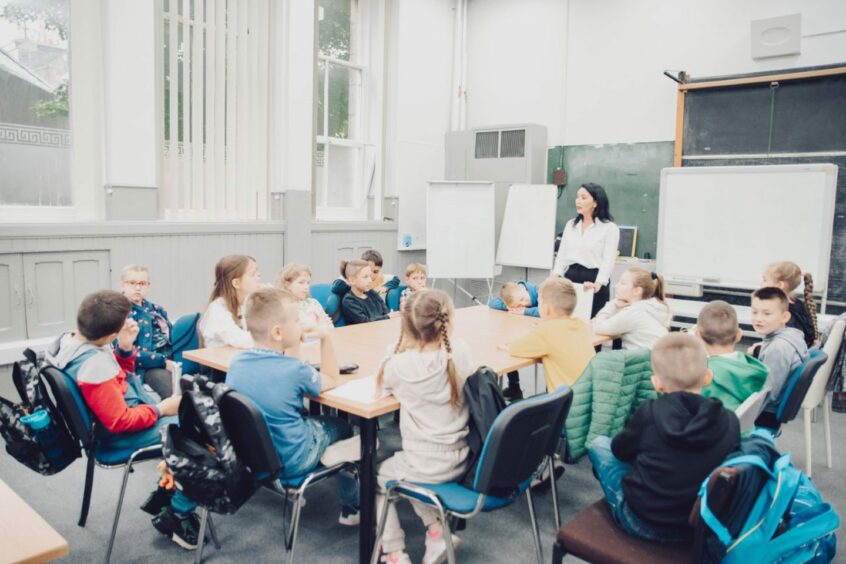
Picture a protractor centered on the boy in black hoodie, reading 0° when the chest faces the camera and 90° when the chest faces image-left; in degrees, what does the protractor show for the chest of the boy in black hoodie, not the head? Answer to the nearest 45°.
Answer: approximately 135°

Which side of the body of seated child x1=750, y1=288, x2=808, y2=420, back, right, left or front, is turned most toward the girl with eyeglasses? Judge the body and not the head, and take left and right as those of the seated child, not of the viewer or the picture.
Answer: front

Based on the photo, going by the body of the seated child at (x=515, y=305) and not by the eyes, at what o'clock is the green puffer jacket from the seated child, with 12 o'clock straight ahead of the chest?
The green puffer jacket is roughly at 10 o'clock from the seated child.

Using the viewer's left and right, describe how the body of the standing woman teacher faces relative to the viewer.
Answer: facing the viewer and to the left of the viewer

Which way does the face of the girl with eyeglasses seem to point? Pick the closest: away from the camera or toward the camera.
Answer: toward the camera

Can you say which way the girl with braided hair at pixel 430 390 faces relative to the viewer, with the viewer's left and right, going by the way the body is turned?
facing away from the viewer

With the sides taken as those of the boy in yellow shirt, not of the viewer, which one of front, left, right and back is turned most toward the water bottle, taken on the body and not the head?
left

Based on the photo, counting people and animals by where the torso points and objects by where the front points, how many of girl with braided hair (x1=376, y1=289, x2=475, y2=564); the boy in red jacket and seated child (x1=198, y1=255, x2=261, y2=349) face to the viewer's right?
2

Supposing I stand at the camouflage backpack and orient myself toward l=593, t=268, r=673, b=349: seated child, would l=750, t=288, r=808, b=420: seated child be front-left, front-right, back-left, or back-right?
front-right

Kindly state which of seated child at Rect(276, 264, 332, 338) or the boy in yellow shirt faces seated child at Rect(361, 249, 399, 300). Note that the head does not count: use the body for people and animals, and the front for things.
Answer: the boy in yellow shirt

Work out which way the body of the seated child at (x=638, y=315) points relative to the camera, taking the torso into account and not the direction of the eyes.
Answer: to the viewer's left

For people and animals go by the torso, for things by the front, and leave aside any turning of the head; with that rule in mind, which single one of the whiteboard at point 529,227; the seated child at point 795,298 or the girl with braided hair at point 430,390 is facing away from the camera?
the girl with braided hair

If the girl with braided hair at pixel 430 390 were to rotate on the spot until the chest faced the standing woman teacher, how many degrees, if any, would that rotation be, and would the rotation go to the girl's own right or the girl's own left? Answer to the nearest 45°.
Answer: approximately 45° to the girl's own right

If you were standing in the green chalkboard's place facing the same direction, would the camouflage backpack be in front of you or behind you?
in front

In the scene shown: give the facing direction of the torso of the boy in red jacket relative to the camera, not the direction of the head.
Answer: to the viewer's right

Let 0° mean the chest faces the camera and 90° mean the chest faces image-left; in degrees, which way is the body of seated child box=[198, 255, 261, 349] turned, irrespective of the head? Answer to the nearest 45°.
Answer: approximately 270°

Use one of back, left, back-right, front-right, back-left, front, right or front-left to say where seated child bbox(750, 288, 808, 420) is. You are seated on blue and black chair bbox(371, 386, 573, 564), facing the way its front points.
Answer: right

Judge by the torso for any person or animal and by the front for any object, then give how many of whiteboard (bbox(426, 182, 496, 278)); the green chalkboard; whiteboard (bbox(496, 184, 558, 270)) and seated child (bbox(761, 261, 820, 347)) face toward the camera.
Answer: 3

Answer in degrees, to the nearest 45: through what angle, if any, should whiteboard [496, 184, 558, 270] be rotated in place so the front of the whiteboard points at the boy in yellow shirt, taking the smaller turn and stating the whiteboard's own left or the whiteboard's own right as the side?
0° — it already faces them

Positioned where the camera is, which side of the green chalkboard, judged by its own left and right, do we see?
front

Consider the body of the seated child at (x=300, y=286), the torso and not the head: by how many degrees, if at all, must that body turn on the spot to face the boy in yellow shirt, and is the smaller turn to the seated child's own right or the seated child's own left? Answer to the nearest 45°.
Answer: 0° — they already face them

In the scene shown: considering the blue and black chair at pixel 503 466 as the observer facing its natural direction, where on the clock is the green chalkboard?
The green chalkboard is roughly at 2 o'clock from the blue and black chair.

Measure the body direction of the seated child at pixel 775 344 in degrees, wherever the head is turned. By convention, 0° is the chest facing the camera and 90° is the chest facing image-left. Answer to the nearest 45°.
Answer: approximately 90°
